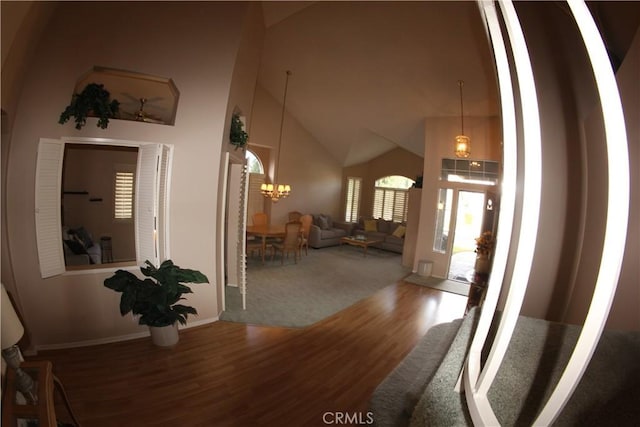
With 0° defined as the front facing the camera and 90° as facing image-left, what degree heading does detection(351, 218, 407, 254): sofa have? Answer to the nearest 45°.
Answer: approximately 45°

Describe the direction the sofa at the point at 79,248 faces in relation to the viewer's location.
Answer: facing the viewer and to the right of the viewer

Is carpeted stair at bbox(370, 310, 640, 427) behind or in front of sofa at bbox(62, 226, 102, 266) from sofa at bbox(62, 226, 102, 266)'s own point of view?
in front

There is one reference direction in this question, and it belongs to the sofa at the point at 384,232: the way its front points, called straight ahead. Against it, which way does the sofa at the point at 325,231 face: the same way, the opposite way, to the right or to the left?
to the left

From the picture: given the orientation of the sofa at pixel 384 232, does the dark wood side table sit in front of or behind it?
in front

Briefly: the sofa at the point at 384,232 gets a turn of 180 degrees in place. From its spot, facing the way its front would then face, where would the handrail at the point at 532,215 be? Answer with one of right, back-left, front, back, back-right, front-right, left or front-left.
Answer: back-right

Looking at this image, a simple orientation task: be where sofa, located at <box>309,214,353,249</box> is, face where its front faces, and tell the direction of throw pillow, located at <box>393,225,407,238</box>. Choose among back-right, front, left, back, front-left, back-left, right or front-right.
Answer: front-left
